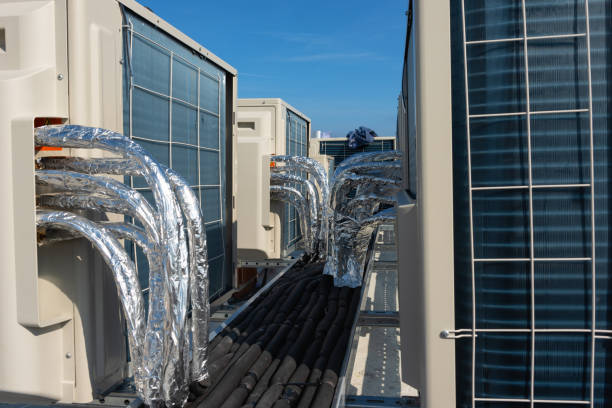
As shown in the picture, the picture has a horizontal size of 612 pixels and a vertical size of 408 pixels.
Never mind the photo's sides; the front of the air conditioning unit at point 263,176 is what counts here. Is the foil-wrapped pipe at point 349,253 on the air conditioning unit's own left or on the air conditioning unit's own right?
on the air conditioning unit's own left

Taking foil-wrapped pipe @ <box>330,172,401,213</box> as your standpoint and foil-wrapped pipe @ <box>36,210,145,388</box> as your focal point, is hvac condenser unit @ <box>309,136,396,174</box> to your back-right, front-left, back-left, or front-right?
back-right

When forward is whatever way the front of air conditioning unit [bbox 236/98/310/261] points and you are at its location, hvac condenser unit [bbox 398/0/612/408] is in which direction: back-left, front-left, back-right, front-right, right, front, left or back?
left

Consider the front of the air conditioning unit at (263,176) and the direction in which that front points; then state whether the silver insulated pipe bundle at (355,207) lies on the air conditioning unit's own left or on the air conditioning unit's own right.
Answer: on the air conditioning unit's own left

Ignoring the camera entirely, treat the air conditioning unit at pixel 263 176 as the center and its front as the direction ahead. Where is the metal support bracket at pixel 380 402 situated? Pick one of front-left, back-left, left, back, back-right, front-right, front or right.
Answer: left
